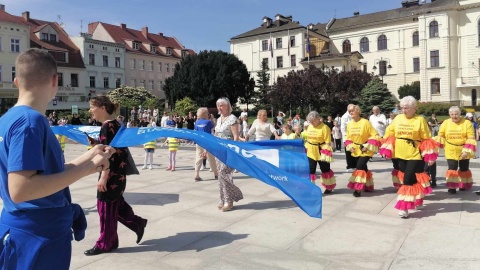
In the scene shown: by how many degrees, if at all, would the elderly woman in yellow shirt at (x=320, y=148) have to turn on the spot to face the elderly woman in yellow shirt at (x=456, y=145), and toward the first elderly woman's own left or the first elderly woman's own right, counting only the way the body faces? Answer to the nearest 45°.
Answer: approximately 135° to the first elderly woman's own left

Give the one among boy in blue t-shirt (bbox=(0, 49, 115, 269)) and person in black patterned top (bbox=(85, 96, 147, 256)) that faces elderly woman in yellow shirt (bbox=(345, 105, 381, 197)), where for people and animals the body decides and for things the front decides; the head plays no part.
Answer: the boy in blue t-shirt

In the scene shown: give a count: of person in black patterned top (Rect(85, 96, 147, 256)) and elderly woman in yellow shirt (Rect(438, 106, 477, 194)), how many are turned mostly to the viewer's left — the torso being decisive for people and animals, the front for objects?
1

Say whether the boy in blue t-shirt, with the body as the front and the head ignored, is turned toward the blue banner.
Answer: yes

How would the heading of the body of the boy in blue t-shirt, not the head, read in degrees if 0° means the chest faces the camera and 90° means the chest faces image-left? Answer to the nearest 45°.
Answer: approximately 225°

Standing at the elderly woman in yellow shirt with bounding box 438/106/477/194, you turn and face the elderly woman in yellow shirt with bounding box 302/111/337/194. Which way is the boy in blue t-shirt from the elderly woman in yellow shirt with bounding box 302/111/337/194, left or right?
left

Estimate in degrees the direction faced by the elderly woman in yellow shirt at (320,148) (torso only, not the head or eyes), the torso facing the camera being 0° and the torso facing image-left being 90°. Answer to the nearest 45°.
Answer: approximately 45°

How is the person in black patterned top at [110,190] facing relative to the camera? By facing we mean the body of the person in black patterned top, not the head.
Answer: to the viewer's left

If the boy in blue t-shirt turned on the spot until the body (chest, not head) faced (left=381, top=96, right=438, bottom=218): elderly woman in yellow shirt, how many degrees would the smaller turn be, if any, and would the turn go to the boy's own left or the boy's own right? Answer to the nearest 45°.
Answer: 0° — they already face them

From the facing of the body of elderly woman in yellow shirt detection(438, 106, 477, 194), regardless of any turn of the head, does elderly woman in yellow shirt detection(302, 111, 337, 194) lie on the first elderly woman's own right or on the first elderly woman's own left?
on the first elderly woman's own right

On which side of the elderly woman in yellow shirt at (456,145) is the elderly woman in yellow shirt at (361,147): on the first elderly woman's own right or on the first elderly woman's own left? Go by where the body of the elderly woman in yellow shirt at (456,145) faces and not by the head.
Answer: on the first elderly woman's own right

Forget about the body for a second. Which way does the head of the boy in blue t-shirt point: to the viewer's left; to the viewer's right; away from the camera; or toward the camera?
away from the camera

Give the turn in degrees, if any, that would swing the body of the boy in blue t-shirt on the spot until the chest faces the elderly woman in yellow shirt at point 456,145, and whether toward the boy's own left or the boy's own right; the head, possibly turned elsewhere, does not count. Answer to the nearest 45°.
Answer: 0° — they already face them

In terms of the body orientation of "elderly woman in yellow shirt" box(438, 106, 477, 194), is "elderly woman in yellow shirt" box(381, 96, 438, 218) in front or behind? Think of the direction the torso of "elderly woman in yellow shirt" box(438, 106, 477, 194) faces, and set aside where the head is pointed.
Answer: in front
